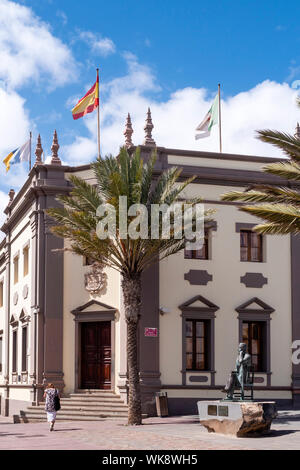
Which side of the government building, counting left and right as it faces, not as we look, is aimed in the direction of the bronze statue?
front

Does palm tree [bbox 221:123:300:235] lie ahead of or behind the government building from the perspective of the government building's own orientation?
ahead
